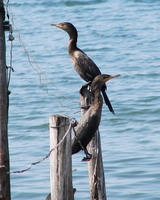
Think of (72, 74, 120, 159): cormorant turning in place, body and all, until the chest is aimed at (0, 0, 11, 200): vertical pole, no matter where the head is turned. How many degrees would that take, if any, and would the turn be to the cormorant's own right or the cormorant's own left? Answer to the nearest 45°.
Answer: approximately 180°

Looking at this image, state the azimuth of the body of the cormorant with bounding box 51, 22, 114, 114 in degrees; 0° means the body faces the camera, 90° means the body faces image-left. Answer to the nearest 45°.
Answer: approximately 90°

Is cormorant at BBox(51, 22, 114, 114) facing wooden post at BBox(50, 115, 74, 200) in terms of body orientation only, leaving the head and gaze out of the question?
no

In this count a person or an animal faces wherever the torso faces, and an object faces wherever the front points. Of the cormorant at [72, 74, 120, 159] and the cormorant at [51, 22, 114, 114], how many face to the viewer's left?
1

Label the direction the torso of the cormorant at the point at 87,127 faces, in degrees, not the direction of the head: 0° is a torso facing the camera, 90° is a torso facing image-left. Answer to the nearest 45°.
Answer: approximately 270°

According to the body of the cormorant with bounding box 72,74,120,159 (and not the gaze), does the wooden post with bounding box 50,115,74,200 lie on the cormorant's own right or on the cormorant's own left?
on the cormorant's own right

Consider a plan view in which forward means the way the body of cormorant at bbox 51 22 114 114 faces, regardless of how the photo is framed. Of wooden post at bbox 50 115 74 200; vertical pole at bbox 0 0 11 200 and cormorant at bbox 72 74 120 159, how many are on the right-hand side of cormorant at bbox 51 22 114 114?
0

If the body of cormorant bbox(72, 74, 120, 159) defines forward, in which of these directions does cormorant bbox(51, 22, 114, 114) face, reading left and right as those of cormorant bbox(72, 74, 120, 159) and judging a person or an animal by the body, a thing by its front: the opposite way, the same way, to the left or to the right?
the opposite way

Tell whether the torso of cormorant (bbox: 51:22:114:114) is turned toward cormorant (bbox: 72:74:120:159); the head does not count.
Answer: no

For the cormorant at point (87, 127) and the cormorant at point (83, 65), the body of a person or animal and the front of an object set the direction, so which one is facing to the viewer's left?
the cormorant at point (83, 65)

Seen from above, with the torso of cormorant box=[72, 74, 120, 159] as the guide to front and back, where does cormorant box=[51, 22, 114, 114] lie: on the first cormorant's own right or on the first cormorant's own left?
on the first cormorant's own left
